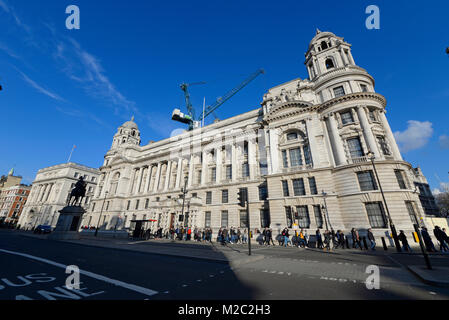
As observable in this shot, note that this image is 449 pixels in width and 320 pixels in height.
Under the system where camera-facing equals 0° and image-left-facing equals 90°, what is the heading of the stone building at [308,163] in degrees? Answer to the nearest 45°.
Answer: approximately 45°

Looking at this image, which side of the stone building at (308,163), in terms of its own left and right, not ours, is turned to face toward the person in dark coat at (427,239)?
left
